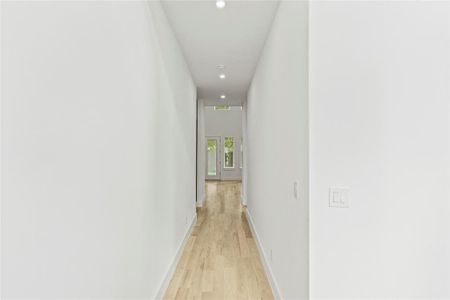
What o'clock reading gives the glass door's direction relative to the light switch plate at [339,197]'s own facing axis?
The glass door is roughly at 5 o'clock from the light switch plate.

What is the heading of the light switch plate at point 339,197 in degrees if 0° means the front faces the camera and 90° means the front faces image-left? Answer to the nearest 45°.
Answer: approximately 0°
